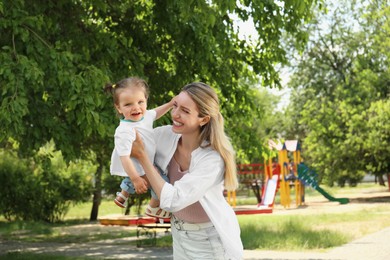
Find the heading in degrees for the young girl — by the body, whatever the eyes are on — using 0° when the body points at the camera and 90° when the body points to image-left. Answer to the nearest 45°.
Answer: approximately 315°

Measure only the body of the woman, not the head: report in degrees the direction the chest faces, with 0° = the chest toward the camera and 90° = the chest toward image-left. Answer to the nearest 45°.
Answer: approximately 45°

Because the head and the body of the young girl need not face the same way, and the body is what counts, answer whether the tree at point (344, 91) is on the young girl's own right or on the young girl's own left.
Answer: on the young girl's own left

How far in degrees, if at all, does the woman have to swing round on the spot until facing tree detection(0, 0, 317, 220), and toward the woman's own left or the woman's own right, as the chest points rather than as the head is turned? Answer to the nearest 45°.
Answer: approximately 135° to the woman's own right

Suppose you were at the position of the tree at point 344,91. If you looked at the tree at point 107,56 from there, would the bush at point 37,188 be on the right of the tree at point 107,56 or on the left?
right

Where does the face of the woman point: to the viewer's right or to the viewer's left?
to the viewer's left
